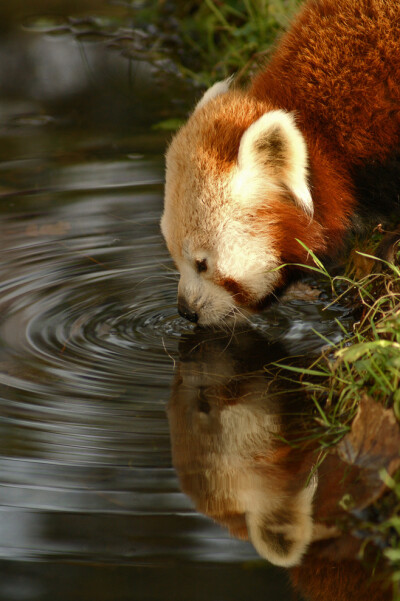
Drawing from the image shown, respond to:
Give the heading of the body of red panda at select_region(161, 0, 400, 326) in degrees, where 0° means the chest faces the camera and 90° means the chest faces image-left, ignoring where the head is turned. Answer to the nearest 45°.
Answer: approximately 90°

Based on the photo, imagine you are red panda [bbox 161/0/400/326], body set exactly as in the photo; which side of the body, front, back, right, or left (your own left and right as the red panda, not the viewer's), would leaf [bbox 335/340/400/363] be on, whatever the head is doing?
left
